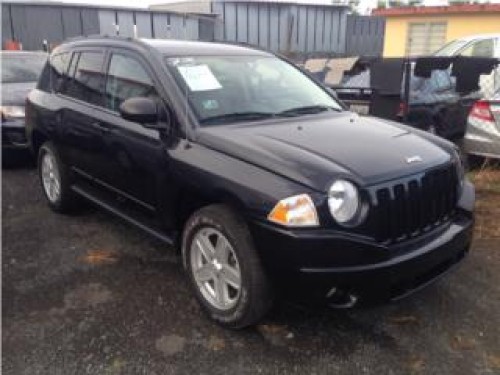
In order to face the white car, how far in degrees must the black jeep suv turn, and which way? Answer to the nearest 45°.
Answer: approximately 90° to its left

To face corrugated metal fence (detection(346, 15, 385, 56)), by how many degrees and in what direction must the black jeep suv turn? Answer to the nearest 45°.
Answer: approximately 135° to its left

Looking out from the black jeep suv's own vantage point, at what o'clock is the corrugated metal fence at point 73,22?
The corrugated metal fence is roughly at 7 o'clock from the black jeep suv.

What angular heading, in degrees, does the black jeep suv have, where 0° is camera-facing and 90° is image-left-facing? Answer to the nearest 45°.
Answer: approximately 315°

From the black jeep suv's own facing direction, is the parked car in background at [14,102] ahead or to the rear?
to the rear

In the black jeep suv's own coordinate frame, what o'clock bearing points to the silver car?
The silver car is roughly at 9 o'clock from the black jeep suv.

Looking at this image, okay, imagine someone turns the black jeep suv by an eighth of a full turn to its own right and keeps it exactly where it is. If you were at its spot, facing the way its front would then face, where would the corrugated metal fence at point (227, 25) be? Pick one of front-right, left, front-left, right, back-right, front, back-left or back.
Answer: back

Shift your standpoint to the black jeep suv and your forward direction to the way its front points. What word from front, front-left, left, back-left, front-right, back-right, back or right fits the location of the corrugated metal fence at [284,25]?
back-left
